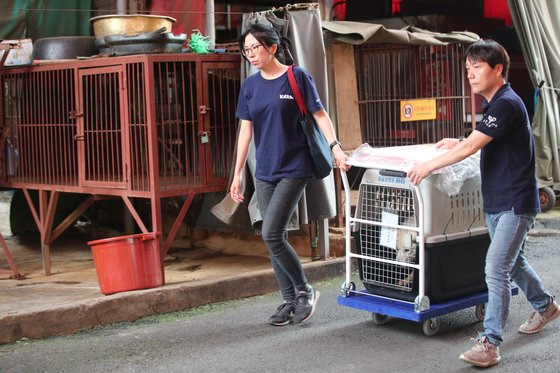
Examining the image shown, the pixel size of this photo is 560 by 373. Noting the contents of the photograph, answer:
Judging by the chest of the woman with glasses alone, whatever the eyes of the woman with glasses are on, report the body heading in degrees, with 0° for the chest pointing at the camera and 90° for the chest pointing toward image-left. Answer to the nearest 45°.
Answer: approximately 45°

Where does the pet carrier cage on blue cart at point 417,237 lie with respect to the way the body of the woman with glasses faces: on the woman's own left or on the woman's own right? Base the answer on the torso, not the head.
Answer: on the woman's own left

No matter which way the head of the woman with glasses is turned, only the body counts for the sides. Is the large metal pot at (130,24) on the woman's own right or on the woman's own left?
on the woman's own right

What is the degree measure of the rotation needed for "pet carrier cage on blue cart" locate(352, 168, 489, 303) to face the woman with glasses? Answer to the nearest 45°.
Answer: approximately 45° to its right

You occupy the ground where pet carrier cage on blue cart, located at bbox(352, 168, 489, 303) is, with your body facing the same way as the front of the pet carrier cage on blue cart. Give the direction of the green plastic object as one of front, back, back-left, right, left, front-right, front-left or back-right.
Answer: right

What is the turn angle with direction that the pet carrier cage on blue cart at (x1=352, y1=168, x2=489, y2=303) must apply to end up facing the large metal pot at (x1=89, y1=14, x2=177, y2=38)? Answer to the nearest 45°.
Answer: approximately 90° to its right

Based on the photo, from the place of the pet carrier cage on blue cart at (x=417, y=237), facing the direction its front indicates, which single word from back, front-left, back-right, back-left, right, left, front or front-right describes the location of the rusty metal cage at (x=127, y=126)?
right

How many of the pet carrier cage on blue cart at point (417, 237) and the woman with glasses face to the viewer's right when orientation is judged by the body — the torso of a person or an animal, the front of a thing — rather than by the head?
0
